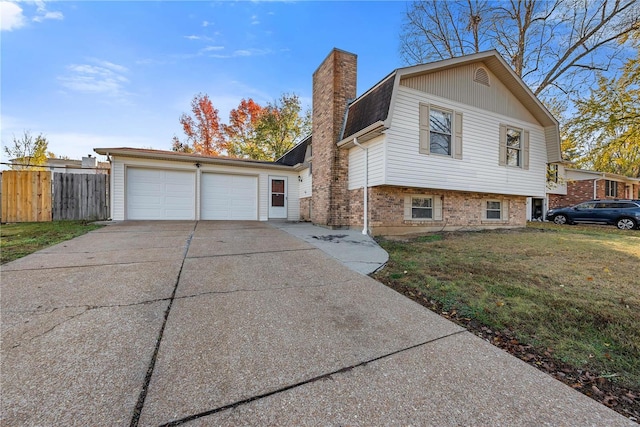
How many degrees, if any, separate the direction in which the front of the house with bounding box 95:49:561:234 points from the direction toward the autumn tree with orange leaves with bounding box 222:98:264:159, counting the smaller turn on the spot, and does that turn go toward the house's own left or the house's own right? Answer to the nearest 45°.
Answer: approximately 135° to the house's own right

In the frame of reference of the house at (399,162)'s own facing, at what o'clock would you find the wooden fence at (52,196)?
The wooden fence is roughly at 3 o'clock from the house.

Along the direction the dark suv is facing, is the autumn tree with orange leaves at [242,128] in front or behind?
in front

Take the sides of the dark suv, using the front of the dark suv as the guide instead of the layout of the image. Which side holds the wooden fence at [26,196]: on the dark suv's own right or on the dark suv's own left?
on the dark suv's own left

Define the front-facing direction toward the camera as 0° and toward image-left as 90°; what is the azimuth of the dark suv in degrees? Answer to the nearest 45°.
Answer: approximately 90°

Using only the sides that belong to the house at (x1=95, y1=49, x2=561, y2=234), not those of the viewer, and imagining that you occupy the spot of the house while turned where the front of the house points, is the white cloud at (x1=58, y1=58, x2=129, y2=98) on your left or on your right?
on your right

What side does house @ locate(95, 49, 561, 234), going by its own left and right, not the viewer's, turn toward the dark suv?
left

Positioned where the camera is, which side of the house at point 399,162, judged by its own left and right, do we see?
front

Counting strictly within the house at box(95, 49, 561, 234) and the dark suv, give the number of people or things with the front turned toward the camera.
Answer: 1

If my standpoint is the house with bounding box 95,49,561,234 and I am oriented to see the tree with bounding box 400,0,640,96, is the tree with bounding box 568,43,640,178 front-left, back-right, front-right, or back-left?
front-right
